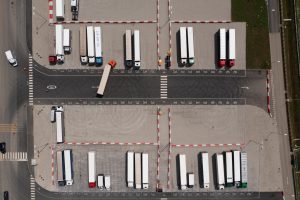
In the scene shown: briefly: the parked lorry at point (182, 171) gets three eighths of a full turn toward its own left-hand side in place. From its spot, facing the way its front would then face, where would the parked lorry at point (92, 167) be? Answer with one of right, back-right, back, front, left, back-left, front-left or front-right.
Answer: back-left

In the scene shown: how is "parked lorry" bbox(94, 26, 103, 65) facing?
toward the camera

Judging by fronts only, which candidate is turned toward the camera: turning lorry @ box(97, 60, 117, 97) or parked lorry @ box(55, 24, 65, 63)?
parked lorry @ box(55, 24, 65, 63)

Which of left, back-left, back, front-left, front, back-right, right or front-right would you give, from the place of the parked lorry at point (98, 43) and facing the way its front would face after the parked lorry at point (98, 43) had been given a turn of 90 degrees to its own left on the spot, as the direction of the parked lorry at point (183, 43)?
front

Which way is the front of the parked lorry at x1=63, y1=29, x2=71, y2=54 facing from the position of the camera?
facing the viewer

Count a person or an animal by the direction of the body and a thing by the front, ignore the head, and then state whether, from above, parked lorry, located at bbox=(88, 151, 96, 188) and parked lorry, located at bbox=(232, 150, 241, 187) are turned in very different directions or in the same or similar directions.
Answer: same or similar directions

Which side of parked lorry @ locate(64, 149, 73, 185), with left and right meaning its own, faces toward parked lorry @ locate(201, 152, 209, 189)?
left

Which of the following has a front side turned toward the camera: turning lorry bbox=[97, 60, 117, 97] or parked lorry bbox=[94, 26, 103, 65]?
parked lorry bbox=[94, 26, 103, 65]

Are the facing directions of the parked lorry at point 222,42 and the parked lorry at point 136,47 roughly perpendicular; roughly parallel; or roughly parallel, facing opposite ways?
roughly parallel

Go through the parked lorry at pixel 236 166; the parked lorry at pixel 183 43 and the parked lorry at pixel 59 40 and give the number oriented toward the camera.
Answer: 3
